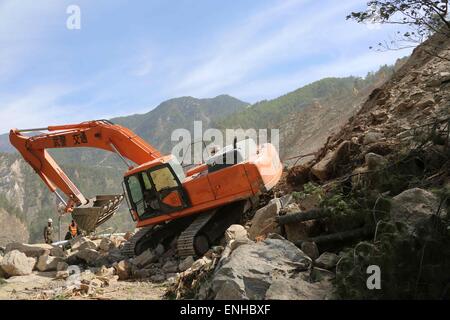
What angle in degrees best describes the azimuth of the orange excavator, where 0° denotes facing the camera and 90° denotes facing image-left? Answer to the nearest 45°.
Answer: approximately 45°

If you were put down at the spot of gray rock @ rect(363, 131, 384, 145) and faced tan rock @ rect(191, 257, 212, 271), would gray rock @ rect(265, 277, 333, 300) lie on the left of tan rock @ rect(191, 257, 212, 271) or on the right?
left

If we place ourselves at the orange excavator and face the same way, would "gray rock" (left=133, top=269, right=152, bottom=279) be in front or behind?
in front

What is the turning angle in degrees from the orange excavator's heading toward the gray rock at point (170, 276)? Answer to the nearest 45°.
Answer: approximately 45° to its left

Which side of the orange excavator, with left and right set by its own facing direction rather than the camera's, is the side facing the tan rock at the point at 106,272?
front
